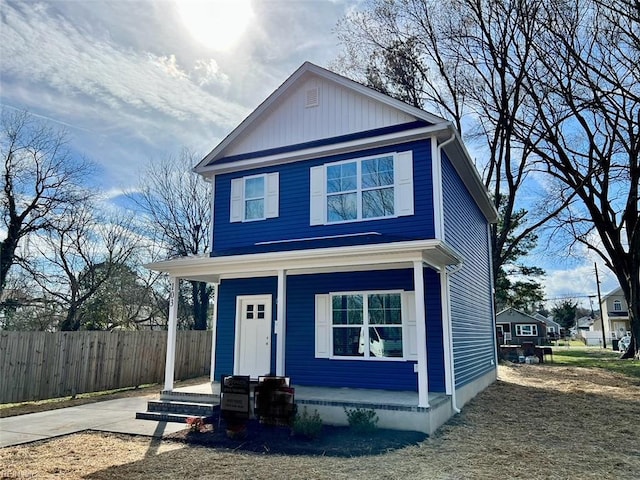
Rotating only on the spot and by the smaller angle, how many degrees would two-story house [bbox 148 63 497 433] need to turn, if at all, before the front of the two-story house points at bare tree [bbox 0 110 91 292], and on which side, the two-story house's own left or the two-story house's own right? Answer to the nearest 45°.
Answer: approximately 90° to the two-story house's own right

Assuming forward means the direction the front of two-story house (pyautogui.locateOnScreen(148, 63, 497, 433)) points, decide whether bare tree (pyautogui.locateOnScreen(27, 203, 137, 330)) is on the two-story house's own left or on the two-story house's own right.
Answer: on the two-story house's own right

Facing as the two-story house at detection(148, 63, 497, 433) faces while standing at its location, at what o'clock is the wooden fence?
The wooden fence is roughly at 2 o'clock from the two-story house.

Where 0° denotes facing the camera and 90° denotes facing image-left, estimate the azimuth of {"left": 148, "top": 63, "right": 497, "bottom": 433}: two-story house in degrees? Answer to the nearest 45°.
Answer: approximately 45°

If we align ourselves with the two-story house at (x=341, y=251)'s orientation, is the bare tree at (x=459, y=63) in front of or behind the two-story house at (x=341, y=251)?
behind
